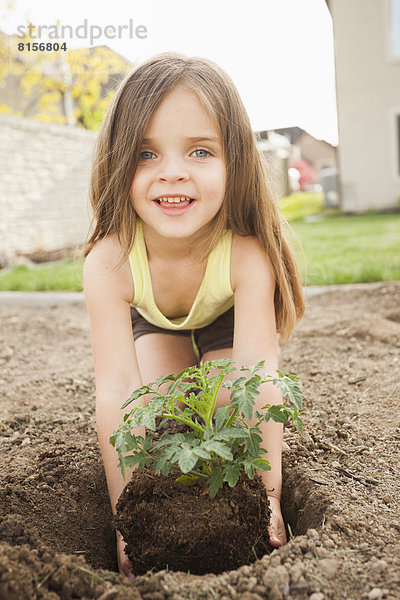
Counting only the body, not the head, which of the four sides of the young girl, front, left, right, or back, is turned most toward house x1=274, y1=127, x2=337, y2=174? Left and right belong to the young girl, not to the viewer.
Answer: back

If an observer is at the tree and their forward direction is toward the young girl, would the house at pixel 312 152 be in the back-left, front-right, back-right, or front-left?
back-left

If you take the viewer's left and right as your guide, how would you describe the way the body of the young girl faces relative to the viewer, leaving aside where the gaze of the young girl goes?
facing the viewer

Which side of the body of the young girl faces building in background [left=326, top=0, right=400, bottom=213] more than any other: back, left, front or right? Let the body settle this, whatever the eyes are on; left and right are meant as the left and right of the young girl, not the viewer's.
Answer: back

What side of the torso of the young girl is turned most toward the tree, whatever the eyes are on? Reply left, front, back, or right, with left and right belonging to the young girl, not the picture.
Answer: back
